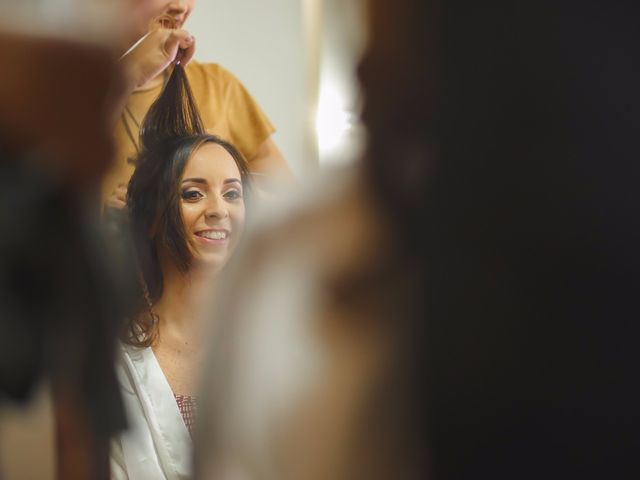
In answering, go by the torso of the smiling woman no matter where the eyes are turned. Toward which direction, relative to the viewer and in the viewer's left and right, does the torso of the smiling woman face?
facing the viewer and to the right of the viewer

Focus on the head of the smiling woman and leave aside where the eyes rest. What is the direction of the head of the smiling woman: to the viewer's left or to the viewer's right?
to the viewer's right
